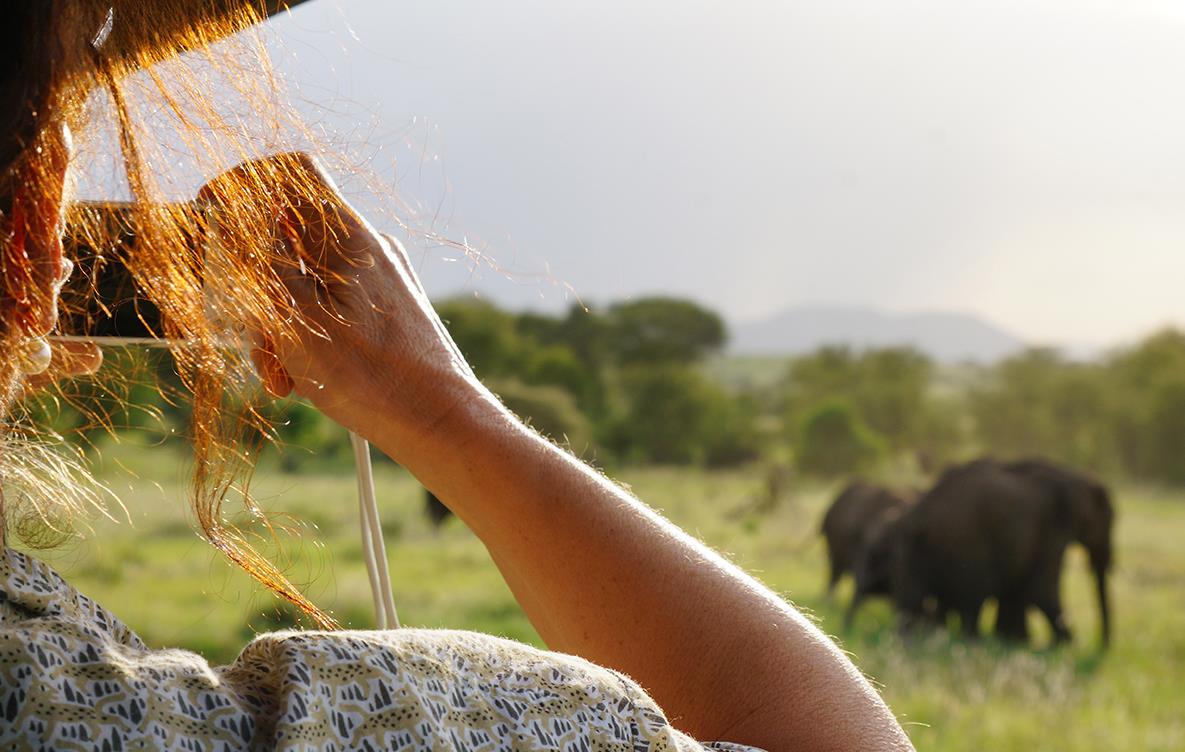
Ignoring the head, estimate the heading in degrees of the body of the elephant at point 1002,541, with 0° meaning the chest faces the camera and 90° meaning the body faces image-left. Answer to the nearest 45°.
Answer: approximately 270°

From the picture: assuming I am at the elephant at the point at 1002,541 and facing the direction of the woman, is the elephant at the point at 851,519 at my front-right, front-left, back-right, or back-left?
back-right

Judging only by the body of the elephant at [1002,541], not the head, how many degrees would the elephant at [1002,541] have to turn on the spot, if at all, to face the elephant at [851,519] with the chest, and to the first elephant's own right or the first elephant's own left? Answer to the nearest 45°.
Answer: approximately 135° to the first elephant's own left

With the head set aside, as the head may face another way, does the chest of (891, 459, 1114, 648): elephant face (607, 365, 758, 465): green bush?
no

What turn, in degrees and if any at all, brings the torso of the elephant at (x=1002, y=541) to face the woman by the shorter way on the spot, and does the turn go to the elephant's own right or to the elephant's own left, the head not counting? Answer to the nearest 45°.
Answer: approximately 90° to the elephant's own right

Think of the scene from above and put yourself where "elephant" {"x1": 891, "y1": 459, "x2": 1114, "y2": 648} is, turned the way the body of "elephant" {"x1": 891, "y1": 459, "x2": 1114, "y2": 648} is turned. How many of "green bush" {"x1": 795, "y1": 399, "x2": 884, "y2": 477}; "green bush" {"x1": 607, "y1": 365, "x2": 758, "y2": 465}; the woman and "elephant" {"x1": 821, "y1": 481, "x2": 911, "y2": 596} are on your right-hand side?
1

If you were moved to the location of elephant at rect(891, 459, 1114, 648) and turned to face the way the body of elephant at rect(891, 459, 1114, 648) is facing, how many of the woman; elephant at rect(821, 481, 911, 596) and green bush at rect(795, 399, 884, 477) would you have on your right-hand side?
1

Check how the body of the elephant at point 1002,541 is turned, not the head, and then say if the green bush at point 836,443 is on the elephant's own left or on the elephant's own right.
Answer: on the elephant's own left

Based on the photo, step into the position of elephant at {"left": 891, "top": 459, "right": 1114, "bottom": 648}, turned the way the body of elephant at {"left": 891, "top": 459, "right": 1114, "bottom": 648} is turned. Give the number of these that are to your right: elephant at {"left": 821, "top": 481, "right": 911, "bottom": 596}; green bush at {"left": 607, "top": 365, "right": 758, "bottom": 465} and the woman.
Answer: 1
